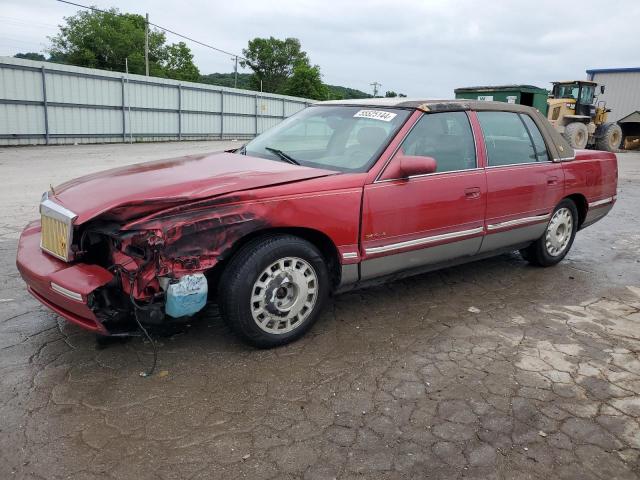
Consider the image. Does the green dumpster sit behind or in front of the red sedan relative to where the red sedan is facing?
behind

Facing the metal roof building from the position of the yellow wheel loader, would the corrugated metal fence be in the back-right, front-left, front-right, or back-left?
back-left

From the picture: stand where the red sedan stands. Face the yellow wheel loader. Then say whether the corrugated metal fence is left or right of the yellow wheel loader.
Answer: left

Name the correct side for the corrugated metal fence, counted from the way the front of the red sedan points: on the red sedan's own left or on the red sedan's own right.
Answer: on the red sedan's own right

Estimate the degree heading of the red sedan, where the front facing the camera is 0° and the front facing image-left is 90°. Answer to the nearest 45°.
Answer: approximately 45°

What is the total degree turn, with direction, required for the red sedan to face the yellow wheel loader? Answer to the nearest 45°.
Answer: approximately 180°

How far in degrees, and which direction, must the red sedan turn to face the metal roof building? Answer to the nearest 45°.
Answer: approximately 180°
